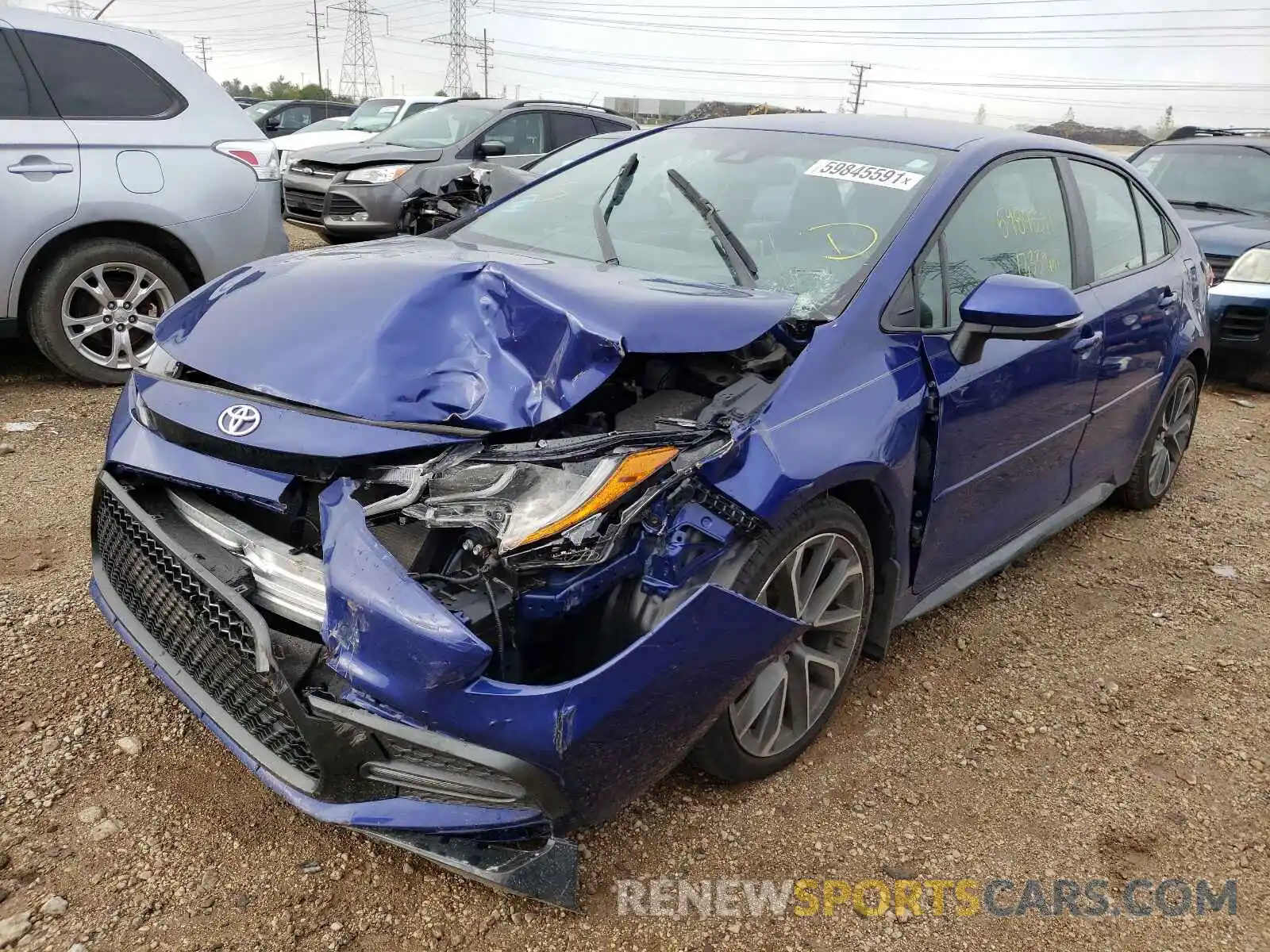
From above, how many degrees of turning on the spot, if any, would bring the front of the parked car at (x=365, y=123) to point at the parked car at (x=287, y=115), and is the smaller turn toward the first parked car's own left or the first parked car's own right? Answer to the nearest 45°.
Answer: approximately 135° to the first parked car's own right

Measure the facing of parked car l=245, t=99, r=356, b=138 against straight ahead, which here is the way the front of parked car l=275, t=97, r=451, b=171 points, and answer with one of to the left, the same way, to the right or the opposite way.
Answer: the same way

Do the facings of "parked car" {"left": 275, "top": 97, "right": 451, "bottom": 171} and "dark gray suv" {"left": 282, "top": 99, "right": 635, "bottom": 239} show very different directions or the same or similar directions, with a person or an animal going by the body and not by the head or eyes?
same or similar directions

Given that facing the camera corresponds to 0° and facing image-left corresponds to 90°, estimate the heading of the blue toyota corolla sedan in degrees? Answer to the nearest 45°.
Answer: approximately 45°

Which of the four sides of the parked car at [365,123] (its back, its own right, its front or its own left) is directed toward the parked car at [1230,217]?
left

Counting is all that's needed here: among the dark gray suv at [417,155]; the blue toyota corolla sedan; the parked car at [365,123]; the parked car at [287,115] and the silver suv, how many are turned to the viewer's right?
0

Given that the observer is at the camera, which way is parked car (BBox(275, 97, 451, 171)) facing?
facing the viewer and to the left of the viewer

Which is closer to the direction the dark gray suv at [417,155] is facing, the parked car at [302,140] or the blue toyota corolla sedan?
the blue toyota corolla sedan

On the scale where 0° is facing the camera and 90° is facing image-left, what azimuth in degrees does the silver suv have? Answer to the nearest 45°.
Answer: approximately 90°

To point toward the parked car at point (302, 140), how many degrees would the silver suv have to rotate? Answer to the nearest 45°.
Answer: approximately 90° to its right

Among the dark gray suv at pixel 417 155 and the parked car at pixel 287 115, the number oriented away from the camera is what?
0

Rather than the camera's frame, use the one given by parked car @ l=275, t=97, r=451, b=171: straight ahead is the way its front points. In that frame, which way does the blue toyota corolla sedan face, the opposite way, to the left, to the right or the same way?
the same way

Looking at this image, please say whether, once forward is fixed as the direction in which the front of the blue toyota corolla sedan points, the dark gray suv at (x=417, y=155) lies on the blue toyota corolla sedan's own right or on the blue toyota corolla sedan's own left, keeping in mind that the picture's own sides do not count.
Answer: on the blue toyota corolla sedan's own right

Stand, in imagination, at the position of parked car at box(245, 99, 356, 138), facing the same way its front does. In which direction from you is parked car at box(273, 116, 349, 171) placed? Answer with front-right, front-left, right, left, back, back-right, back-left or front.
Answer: front-left

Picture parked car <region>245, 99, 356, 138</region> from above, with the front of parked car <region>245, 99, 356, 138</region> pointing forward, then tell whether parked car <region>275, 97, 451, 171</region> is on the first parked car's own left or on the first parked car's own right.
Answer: on the first parked car's own left
